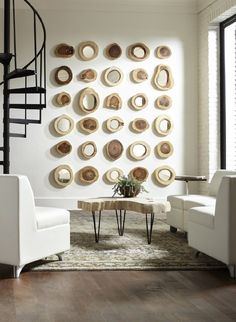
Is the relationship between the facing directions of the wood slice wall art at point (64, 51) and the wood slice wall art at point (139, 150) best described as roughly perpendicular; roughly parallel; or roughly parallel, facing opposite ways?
roughly parallel

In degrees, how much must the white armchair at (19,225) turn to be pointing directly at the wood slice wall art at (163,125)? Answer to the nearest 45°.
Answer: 0° — it already faces it

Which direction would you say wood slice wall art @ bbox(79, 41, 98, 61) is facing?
toward the camera

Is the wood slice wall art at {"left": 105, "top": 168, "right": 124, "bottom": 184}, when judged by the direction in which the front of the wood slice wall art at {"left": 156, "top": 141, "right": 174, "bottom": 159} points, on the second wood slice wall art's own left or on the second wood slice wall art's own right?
on the second wood slice wall art's own right

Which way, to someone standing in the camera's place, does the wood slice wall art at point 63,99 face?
facing the viewer

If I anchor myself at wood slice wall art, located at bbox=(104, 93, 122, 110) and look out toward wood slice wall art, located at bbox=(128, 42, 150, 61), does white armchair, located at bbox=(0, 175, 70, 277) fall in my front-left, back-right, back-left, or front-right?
back-right

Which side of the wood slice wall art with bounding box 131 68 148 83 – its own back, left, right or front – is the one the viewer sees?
front

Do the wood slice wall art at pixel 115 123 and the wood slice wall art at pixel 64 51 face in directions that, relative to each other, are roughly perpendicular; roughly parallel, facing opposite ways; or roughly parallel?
roughly parallel

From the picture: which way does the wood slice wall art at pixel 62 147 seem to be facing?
toward the camera

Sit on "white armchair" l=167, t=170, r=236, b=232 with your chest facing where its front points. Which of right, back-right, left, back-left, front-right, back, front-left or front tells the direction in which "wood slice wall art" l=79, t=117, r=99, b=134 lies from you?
right

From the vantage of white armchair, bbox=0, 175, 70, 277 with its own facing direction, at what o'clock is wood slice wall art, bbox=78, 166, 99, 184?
The wood slice wall art is roughly at 11 o'clock from the white armchair.

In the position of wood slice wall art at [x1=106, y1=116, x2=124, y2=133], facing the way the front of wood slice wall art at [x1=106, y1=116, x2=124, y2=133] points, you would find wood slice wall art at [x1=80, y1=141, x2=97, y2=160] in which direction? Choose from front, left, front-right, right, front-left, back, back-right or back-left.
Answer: right

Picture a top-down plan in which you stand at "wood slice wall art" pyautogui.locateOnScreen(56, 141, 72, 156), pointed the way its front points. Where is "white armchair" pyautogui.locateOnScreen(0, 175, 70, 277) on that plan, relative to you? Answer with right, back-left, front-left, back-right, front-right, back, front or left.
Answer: front

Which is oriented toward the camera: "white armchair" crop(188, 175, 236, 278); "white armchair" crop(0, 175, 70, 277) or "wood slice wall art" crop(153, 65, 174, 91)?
the wood slice wall art
